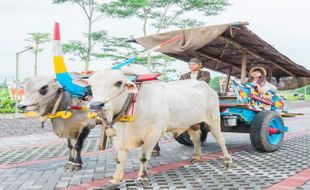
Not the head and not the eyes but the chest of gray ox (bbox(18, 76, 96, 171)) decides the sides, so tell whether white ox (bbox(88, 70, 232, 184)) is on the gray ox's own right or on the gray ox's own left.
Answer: on the gray ox's own left

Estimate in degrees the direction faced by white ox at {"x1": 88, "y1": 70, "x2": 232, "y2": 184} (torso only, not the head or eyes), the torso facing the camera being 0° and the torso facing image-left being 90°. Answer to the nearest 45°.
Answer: approximately 45°

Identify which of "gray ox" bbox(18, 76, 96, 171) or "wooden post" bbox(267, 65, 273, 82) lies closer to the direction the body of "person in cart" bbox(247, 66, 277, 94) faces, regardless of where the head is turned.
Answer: the gray ox

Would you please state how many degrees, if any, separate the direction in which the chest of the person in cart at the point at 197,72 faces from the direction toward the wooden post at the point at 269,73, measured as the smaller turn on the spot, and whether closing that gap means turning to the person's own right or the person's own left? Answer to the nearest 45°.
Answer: approximately 180°

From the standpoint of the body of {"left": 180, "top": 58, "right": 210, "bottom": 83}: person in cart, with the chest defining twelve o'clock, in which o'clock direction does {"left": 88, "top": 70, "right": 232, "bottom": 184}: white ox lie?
The white ox is roughly at 11 o'clock from the person in cart.

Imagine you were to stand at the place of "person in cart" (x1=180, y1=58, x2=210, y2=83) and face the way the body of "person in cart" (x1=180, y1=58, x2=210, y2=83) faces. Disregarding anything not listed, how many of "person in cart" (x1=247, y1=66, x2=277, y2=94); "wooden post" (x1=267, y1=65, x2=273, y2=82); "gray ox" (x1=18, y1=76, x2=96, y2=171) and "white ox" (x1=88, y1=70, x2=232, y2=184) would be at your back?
2

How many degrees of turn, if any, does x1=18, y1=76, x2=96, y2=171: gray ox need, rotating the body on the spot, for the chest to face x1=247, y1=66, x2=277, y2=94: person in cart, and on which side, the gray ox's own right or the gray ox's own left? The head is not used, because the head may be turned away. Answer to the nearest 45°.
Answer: approximately 135° to the gray ox's own left

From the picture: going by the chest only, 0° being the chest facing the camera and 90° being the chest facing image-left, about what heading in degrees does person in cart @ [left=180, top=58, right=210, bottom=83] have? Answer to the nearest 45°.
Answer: approximately 45°

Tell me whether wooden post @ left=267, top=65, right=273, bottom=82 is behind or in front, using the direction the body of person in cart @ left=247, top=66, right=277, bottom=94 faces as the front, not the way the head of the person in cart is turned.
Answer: behind

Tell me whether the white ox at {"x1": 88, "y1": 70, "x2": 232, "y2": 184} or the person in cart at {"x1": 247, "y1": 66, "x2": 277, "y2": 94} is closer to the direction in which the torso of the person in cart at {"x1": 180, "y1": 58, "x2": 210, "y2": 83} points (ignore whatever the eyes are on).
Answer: the white ox

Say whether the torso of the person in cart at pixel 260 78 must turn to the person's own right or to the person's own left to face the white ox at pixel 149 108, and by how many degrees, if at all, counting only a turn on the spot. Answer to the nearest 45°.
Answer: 0° — they already face it

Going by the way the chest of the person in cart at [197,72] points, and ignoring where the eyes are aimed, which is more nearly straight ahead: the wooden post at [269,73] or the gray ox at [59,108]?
the gray ox
